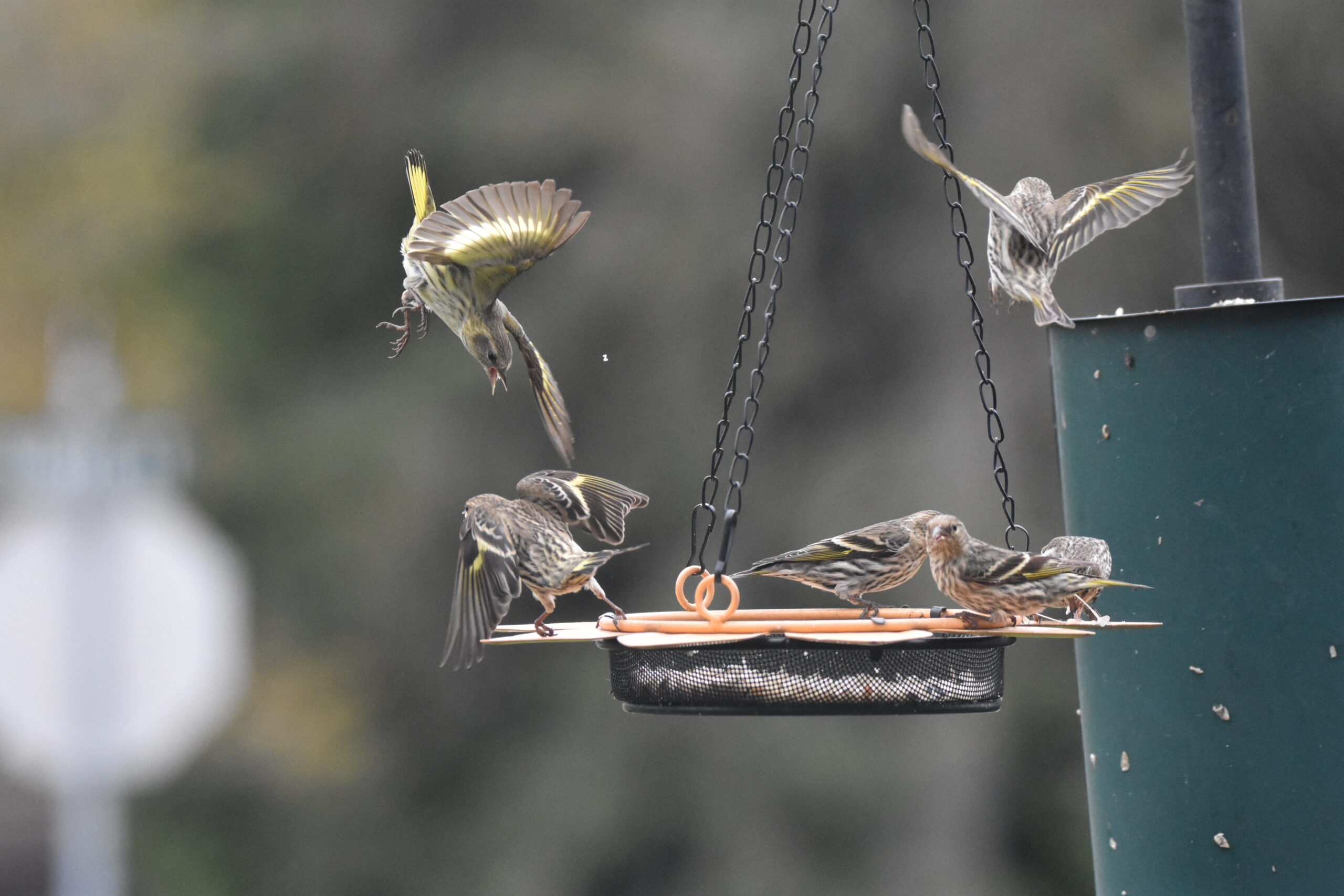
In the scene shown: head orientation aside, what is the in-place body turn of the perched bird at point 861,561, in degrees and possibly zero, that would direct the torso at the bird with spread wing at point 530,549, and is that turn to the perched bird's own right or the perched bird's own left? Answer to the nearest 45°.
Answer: approximately 180°

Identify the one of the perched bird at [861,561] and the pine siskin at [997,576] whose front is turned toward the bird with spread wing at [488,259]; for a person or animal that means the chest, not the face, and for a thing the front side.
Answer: the pine siskin

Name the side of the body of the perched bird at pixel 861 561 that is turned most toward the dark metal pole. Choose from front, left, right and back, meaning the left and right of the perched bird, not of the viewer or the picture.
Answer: front

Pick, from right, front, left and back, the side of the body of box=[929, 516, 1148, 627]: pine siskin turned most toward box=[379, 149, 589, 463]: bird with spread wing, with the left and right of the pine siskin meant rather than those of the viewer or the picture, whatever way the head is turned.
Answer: front

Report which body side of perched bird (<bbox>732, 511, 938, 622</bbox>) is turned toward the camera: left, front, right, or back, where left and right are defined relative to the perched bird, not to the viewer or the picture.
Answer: right

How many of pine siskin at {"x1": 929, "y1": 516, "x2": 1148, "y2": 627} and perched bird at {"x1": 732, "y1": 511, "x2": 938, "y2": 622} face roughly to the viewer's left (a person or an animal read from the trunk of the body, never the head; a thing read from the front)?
1

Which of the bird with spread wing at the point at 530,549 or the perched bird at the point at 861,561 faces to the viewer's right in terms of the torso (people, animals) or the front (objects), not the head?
the perched bird

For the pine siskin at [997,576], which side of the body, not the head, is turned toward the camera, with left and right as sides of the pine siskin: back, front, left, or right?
left
